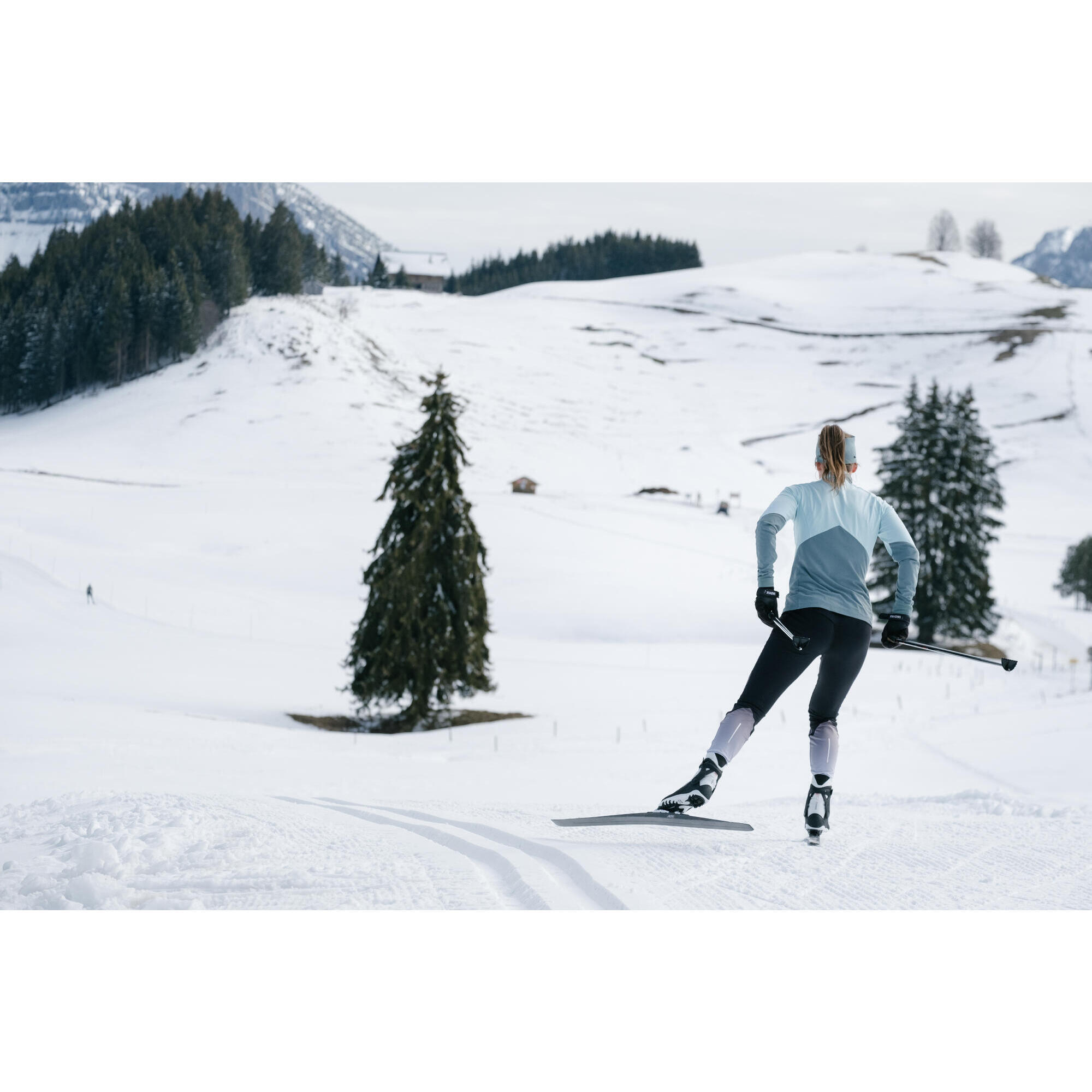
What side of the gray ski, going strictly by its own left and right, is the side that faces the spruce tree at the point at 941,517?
right

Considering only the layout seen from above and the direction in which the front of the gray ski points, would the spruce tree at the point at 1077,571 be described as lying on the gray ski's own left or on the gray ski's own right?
on the gray ski's own right

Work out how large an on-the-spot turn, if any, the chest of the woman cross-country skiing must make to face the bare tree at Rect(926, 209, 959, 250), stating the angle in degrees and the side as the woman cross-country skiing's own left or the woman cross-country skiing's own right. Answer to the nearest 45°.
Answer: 0° — they already face it

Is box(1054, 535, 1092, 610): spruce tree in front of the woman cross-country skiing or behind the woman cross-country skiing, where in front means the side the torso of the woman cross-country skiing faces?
in front

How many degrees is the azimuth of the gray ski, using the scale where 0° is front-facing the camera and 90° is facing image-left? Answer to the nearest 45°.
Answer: approximately 90°

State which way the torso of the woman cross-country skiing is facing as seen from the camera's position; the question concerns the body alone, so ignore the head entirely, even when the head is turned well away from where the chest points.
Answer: away from the camera

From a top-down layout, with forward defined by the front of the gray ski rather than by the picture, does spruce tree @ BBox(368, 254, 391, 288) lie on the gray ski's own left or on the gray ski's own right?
on the gray ski's own right

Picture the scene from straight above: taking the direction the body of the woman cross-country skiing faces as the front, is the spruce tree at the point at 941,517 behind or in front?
in front
